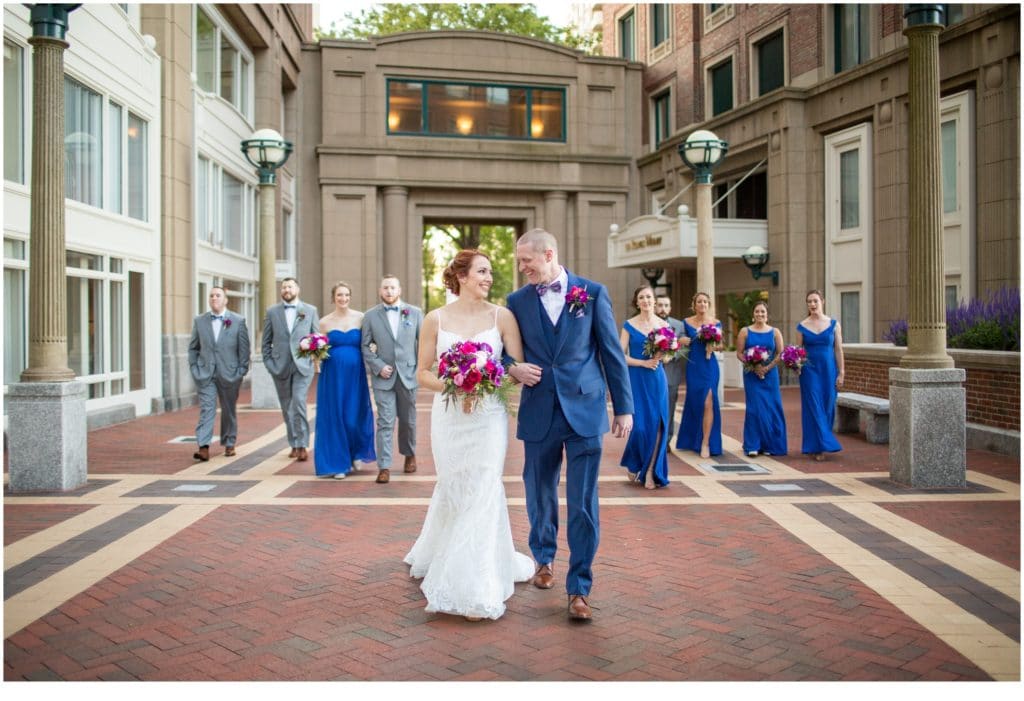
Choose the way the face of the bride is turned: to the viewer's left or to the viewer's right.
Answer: to the viewer's right

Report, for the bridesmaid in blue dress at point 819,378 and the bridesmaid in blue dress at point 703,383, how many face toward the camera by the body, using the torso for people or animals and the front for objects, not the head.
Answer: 2

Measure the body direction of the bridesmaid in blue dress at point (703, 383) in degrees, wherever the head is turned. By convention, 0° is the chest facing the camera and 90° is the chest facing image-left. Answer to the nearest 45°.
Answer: approximately 0°

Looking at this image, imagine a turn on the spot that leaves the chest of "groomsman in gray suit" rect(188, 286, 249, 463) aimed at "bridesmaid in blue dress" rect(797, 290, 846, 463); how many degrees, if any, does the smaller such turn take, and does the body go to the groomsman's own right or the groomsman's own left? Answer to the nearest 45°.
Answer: approximately 90° to the groomsman's own left
